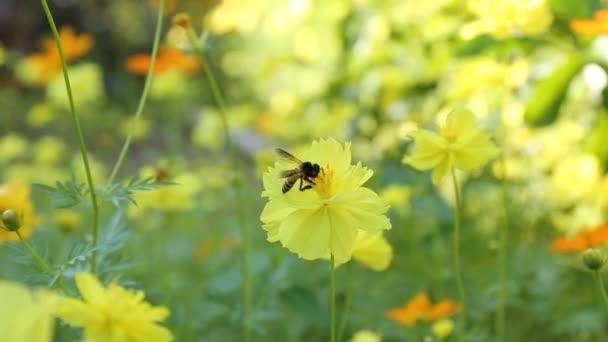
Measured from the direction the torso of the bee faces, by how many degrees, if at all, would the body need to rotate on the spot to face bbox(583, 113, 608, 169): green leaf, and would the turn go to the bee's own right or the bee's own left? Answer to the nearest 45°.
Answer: approximately 45° to the bee's own left

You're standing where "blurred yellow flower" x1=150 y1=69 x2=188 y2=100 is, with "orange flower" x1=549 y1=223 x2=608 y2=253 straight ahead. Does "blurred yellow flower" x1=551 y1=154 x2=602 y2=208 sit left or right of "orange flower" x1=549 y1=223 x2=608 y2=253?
left

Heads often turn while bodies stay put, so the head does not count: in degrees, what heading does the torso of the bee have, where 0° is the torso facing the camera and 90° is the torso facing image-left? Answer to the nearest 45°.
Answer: approximately 270°

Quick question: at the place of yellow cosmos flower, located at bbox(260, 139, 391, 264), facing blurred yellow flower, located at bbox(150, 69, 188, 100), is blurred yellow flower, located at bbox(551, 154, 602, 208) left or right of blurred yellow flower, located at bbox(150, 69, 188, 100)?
right
